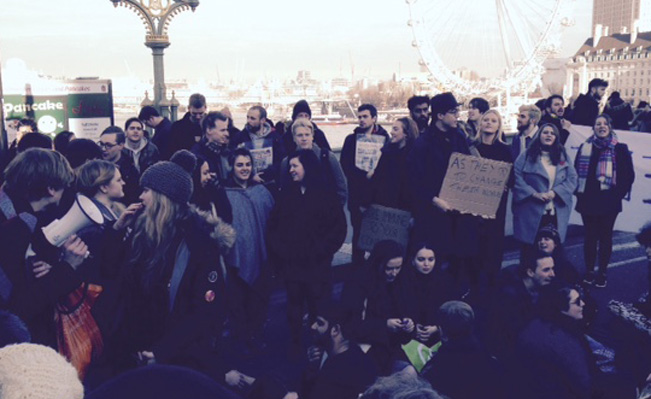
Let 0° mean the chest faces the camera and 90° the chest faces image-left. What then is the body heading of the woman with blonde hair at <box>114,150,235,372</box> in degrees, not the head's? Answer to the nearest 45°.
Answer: approximately 45°

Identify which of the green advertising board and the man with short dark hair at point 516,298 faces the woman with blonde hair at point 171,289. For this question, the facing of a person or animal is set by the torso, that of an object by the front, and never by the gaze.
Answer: the green advertising board

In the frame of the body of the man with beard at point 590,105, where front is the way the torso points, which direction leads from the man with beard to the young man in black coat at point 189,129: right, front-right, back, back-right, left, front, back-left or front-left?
back-right

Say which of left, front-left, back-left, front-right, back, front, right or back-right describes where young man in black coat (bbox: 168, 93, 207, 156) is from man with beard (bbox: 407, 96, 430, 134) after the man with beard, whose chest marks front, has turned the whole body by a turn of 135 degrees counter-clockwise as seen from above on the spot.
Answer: left

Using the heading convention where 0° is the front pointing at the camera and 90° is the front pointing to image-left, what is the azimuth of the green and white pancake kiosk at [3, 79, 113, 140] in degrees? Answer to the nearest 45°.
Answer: approximately 0°

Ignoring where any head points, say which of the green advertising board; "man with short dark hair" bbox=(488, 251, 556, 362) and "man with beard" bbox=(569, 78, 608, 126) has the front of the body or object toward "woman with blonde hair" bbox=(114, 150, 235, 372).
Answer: the green advertising board

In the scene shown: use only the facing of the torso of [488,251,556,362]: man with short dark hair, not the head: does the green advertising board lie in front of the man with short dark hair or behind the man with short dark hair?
behind

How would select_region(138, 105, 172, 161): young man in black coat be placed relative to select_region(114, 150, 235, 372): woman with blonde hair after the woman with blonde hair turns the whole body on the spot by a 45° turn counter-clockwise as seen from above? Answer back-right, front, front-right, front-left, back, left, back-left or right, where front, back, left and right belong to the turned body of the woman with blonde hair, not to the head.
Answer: back

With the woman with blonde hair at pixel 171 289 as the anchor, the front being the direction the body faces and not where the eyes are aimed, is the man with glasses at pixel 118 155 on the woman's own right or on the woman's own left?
on the woman's own right
